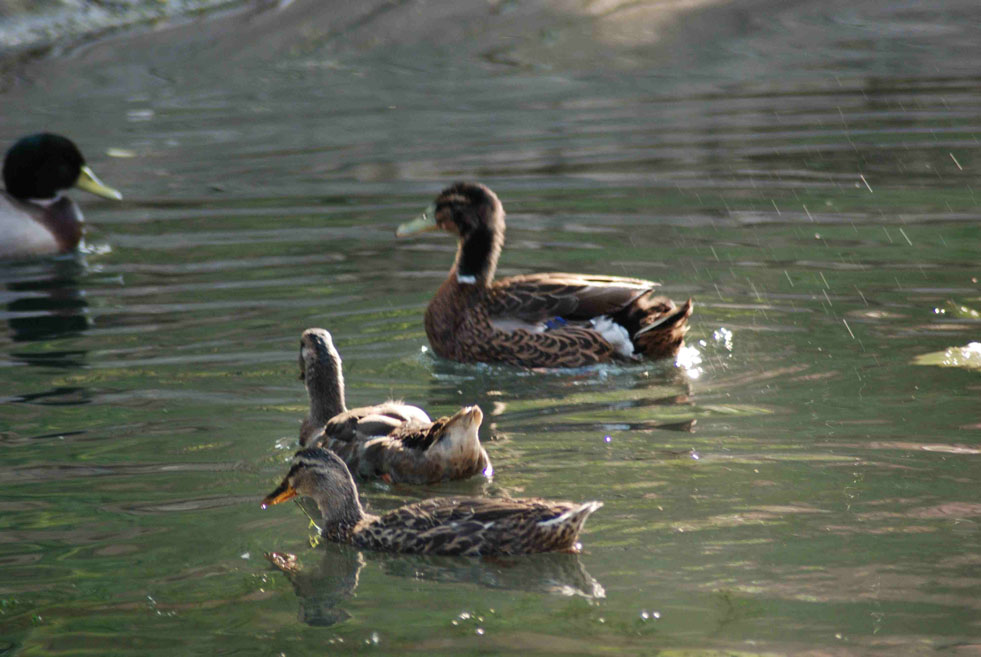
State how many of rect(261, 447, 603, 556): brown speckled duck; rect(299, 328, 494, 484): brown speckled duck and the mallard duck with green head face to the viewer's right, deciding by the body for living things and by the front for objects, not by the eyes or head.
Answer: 1

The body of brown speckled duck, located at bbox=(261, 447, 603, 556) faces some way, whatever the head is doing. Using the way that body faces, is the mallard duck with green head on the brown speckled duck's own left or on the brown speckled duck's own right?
on the brown speckled duck's own right

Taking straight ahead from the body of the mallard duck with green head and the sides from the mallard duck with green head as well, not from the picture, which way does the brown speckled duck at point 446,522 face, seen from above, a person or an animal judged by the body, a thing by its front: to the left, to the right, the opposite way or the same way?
the opposite way

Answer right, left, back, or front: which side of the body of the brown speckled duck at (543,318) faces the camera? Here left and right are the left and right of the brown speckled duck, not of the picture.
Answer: left

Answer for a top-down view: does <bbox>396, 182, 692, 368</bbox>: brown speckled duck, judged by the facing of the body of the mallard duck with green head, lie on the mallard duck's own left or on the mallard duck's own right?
on the mallard duck's own right

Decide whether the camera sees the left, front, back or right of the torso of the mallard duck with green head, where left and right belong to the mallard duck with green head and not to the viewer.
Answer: right

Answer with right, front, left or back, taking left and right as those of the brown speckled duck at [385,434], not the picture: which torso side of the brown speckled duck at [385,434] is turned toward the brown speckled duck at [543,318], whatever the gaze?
right

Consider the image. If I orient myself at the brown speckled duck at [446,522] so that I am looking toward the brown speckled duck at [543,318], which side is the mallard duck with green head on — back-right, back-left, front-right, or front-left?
front-left

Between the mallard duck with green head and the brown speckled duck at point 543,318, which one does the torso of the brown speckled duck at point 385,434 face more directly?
the mallard duck with green head

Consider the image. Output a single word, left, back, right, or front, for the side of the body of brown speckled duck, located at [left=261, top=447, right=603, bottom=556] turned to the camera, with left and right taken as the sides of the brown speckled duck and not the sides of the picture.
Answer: left

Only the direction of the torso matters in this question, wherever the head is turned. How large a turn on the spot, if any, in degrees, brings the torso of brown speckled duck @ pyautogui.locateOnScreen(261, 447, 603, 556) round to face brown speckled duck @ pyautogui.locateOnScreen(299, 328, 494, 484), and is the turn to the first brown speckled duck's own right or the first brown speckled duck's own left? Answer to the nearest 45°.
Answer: approximately 90° to the first brown speckled duck's own right

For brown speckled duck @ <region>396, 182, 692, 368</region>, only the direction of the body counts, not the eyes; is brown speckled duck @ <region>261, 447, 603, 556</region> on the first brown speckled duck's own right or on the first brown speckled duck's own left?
on the first brown speckled duck's own left

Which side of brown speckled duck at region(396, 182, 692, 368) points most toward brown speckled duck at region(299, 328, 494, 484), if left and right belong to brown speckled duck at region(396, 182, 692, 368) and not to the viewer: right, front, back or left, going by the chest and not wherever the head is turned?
left

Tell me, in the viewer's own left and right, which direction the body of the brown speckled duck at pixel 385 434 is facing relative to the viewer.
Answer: facing away from the viewer and to the left of the viewer
